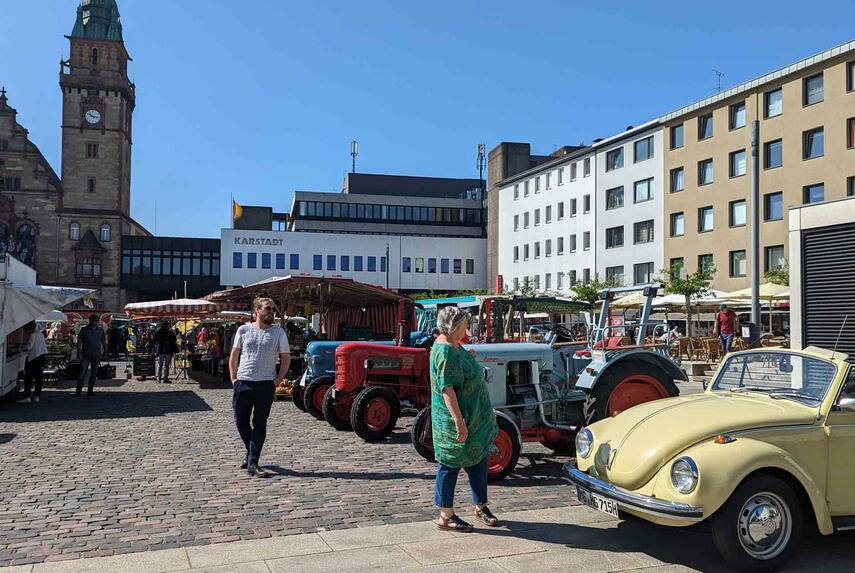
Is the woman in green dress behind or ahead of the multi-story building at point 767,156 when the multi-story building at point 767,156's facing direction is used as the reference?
ahead

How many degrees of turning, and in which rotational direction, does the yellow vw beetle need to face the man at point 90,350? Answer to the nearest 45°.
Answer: approximately 90° to its right

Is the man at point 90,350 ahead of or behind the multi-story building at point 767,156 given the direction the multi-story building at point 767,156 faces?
ahead

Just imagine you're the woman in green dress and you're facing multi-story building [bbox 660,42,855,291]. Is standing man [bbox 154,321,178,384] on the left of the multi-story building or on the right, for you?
left

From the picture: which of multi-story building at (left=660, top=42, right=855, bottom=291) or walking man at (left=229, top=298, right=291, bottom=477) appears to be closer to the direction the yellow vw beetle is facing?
the walking man

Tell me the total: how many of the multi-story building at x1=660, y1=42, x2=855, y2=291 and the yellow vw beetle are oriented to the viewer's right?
0

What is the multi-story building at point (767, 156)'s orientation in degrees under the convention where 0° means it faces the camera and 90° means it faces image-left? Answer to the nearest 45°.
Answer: approximately 45°

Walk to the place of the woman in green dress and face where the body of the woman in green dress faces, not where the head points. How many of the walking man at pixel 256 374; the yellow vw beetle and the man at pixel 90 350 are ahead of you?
1
